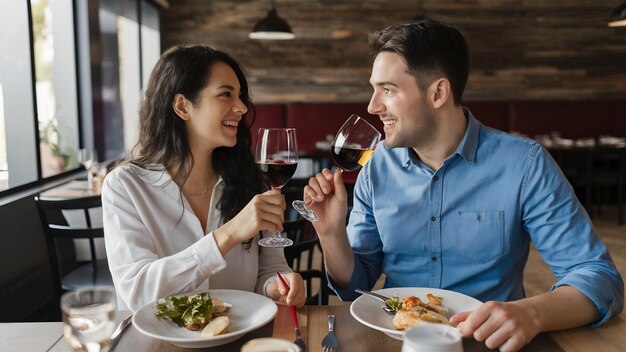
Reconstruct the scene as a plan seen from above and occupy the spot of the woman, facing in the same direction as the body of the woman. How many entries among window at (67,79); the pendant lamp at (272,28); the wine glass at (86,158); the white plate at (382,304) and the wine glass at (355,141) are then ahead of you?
2

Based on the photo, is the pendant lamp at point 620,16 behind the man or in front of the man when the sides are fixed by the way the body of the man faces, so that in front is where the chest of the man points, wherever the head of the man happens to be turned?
behind

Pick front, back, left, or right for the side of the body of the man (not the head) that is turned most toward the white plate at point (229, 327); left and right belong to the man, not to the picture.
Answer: front

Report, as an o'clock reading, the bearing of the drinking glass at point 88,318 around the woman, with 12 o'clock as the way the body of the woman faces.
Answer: The drinking glass is roughly at 2 o'clock from the woman.

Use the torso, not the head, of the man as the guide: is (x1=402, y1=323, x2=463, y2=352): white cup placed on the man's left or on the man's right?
on the man's left

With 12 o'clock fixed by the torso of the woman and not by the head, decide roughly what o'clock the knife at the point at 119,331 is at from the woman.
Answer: The knife is roughly at 2 o'clock from the woman.

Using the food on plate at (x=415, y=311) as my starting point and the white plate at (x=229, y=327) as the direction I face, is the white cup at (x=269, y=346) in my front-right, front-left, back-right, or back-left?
front-left

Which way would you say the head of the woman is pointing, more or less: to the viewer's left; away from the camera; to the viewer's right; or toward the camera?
to the viewer's right

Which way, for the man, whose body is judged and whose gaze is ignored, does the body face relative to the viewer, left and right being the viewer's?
facing the viewer and to the left of the viewer

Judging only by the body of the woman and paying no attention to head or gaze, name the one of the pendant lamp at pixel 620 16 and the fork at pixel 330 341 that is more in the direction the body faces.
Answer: the fork

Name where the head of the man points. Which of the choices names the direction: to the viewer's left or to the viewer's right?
to the viewer's left

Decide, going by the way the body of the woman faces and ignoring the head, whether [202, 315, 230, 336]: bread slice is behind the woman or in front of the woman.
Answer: in front

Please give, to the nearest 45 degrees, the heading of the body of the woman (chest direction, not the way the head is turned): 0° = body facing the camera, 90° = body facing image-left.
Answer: approximately 315°

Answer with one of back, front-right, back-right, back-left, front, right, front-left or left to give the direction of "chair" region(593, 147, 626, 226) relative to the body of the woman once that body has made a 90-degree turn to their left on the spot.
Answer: front

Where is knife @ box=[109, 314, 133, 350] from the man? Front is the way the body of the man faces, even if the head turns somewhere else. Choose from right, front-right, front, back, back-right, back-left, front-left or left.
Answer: front

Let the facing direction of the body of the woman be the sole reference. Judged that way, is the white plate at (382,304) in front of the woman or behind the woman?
in front

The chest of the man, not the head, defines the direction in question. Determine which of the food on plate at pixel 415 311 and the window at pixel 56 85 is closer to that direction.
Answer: the food on plate

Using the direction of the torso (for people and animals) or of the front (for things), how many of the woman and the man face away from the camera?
0

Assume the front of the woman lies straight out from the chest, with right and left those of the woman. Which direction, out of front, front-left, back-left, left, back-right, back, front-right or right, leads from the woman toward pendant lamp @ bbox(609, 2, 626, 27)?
left

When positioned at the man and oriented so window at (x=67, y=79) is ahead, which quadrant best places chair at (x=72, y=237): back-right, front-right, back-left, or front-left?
front-left
